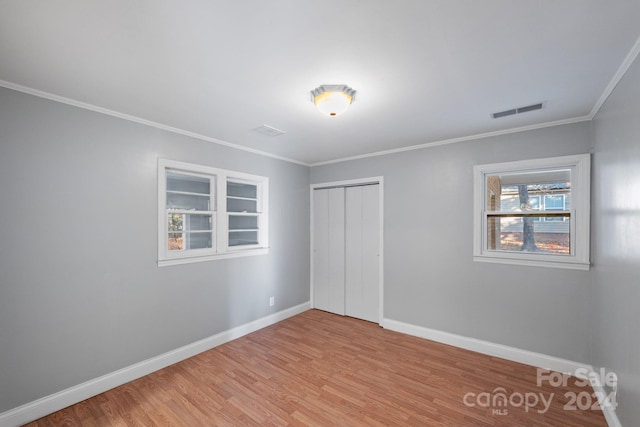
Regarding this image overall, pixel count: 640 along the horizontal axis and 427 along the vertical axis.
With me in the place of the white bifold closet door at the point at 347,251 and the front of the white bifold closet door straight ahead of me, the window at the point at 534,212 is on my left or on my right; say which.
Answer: on my left

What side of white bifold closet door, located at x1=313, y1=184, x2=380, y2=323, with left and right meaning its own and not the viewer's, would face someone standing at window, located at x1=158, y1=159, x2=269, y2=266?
front

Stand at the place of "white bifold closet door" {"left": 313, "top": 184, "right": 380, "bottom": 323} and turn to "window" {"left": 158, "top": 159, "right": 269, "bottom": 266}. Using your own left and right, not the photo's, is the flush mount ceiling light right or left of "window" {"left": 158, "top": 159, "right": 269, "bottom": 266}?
left

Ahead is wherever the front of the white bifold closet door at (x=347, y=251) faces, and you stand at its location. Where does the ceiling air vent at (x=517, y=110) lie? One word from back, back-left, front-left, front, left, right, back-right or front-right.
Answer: left

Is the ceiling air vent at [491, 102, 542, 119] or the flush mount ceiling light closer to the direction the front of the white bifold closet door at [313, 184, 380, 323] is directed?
the flush mount ceiling light

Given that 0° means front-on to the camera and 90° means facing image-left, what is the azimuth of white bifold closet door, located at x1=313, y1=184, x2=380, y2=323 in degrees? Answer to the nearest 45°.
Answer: approximately 45°

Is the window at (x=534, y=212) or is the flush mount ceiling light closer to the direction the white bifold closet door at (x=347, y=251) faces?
the flush mount ceiling light

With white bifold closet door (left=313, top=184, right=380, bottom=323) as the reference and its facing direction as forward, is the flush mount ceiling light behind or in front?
in front
